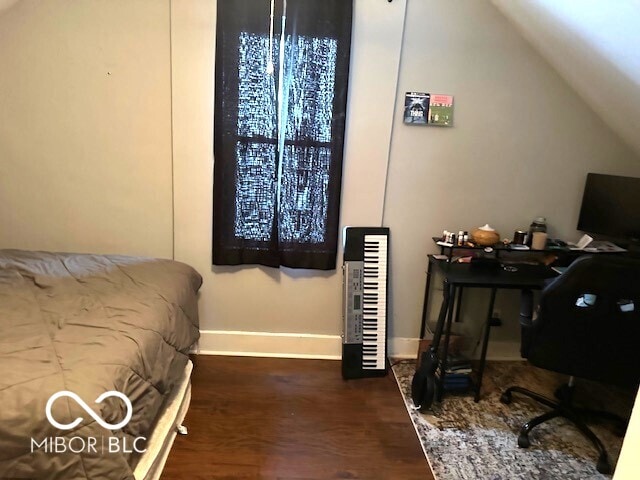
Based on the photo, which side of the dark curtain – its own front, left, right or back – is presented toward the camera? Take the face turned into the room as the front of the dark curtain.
front

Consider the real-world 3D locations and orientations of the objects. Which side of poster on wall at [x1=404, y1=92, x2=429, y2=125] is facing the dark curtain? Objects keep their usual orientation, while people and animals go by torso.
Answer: right

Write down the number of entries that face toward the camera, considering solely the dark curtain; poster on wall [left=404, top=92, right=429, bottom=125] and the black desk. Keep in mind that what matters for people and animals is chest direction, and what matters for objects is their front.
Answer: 3

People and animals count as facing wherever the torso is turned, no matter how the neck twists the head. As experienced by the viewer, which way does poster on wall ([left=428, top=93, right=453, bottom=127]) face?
facing the viewer

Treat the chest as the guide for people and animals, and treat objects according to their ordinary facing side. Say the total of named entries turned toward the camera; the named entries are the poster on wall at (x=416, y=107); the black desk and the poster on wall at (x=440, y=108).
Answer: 3

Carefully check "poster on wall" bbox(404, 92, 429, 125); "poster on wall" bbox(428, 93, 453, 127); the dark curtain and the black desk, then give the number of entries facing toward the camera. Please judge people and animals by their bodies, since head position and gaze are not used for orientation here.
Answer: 4

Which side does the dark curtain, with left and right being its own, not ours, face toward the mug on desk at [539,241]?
left
